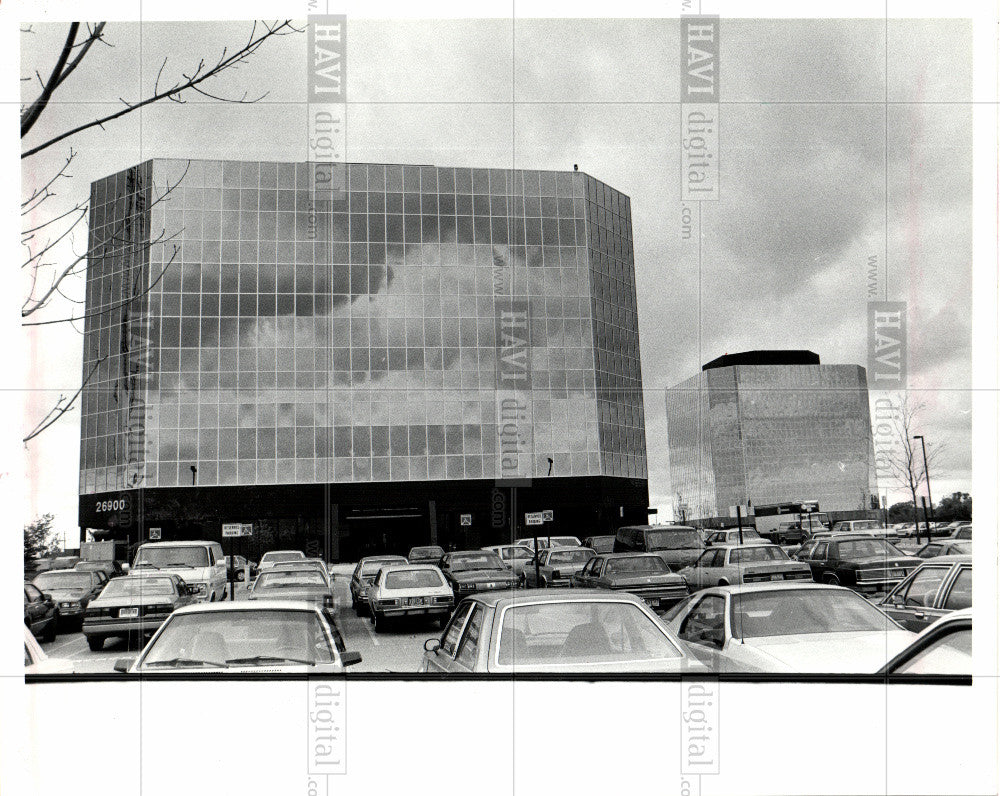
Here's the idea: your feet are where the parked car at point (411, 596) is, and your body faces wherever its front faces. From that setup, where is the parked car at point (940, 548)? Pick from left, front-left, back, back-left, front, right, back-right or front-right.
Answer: right

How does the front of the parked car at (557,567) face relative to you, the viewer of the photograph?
facing away from the viewer and to the left of the viewer

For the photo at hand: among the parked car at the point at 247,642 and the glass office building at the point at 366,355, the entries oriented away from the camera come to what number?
0

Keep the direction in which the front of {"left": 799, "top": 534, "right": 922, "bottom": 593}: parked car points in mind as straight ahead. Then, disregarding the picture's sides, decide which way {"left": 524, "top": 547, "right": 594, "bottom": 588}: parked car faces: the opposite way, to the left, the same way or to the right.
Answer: the same way

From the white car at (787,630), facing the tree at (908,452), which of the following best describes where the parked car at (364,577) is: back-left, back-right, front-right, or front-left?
front-left

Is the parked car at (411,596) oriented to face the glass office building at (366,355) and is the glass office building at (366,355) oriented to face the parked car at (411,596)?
yes

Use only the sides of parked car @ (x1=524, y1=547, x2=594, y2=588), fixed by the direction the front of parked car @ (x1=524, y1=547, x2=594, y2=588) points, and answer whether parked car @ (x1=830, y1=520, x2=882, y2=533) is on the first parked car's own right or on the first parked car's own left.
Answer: on the first parked car's own right

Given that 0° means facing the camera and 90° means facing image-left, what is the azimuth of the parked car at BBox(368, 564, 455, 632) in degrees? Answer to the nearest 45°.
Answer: approximately 180°

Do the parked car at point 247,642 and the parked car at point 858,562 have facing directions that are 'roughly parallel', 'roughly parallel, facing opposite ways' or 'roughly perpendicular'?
roughly parallel, facing opposite ways

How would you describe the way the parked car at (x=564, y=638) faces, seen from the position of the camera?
facing away from the viewer and to the left of the viewer

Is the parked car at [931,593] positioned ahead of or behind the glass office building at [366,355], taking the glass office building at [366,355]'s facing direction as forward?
ahead
